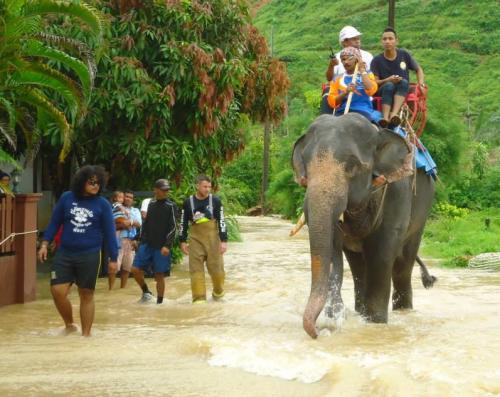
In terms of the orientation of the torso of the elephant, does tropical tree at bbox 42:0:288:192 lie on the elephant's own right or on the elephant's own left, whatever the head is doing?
on the elephant's own right

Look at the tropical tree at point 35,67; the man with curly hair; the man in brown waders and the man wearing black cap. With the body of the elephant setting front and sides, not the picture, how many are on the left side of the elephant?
0

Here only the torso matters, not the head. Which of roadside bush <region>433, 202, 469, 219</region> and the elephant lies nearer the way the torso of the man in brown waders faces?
the elephant

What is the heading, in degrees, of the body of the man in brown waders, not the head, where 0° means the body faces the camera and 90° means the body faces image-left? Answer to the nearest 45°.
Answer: approximately 0°

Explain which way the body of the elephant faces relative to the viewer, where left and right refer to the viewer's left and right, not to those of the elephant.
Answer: facing the viewer and to the left of the viewer

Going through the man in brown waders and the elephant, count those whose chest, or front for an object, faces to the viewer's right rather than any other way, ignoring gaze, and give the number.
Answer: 0

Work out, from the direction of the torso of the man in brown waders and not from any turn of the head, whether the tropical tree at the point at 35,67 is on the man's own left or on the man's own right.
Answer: on the man's own right

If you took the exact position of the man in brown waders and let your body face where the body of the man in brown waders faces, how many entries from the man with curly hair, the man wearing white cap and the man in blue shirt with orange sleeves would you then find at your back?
0

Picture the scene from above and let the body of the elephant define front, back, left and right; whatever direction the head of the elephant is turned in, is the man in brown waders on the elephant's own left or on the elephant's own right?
on the elephant's own right

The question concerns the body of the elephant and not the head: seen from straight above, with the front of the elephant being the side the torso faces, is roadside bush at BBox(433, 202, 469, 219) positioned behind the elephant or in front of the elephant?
behind

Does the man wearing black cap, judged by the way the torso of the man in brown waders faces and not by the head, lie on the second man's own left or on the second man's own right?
on the second man's own right

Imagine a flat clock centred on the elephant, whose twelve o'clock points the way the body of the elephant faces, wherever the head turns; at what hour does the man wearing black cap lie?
The man wearing black cap is roughly at 3 o'clock from the elephant.

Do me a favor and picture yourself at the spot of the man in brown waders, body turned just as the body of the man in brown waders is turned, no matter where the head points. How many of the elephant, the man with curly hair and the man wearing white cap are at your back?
0

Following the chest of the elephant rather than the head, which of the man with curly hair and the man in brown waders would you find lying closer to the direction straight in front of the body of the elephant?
the man with curly hair

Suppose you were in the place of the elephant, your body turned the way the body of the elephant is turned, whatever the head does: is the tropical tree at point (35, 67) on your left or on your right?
on your right
